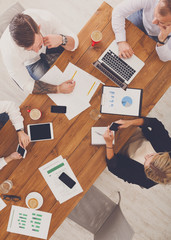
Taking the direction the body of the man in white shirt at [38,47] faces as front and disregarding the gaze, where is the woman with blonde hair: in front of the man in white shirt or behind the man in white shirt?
in front

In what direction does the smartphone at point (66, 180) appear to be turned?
toward the camera

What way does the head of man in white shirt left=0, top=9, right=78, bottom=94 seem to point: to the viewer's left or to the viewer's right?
to the viewer's right

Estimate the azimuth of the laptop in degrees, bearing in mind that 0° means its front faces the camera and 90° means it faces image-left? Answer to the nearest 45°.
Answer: approximately 225°

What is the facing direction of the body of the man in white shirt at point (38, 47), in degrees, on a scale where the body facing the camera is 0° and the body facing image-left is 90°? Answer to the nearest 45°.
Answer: approximately 315°

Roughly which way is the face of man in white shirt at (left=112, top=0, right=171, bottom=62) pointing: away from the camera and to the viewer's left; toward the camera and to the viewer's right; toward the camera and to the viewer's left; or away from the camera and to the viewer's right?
toward the camera and to the viewer's left

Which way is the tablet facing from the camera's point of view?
toward the camera
